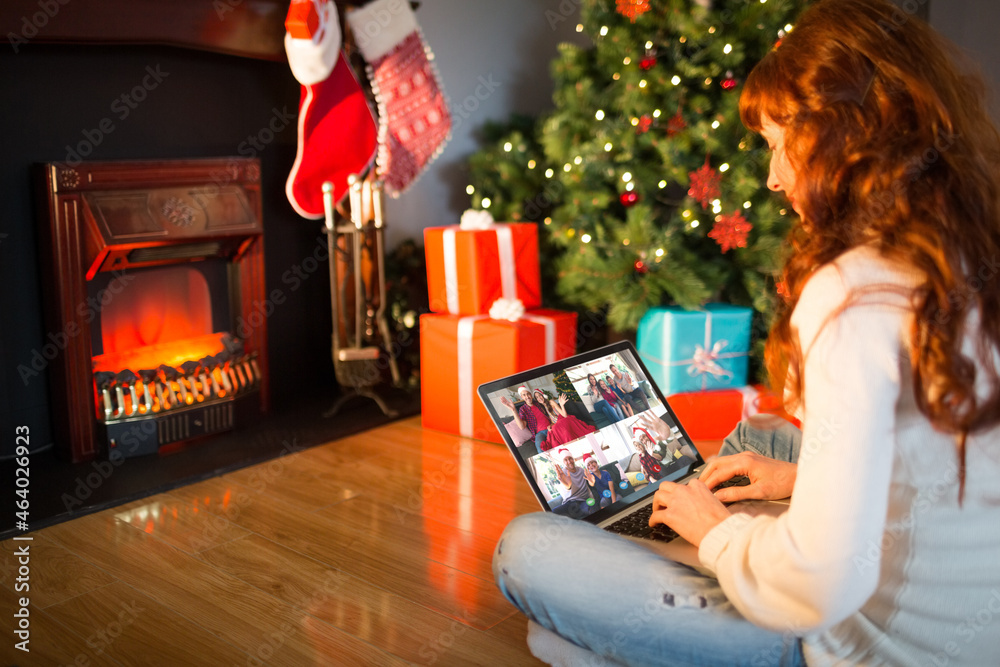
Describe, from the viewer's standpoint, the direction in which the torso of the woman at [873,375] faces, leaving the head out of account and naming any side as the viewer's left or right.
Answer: facing away from the viewer and to the left of the viewer

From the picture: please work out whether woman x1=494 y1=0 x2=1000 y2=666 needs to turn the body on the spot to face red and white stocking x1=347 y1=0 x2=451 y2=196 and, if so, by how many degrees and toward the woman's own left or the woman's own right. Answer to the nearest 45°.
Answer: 0° — they already face it

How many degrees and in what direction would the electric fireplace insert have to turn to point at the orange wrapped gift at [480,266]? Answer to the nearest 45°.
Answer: approximately 45° to its left

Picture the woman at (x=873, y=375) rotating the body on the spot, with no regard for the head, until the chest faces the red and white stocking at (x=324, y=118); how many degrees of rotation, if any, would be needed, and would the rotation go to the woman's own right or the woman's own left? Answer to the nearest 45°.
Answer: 0° — they already face it

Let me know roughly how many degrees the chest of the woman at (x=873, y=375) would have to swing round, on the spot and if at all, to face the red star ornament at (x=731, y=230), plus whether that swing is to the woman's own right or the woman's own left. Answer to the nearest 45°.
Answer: approximately 45° to the woman's own right
